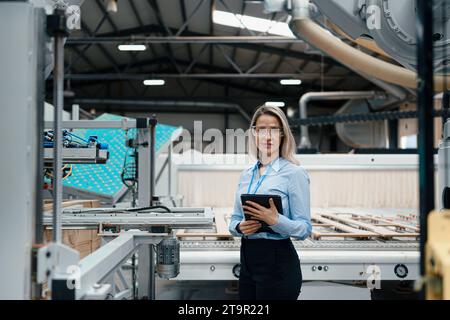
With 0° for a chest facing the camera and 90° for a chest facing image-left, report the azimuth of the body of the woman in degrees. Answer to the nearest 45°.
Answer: approximately 45°

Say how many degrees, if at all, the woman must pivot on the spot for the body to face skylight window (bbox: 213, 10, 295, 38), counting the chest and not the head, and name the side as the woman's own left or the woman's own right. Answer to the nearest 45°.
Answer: approximately 135° to the woman's own right

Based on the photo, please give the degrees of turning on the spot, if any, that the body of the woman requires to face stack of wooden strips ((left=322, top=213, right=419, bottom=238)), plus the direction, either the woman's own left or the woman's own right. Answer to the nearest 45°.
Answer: approximately 180°

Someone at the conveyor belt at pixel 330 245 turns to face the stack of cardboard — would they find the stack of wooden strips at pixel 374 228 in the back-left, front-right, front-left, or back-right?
back-right

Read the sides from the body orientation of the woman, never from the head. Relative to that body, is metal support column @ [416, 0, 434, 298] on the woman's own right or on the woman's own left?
on the woman's own left

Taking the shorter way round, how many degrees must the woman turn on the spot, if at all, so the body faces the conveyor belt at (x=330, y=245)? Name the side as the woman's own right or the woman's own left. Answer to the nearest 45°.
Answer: approximately 135° to the woman's own right

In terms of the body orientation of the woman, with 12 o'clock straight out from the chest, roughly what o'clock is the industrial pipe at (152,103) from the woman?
The industrial pipe is roughly at 4 o'clock from the woman.

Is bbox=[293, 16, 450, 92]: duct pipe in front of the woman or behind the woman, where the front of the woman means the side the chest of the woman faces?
behind

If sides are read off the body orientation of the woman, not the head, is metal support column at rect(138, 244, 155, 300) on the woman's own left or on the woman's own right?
on the woman's own right

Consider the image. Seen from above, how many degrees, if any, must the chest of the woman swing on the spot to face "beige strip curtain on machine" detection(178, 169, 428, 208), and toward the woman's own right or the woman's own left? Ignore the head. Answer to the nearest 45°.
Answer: approximately 135° to the woman's own right

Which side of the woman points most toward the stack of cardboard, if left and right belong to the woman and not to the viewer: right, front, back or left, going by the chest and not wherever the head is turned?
right
